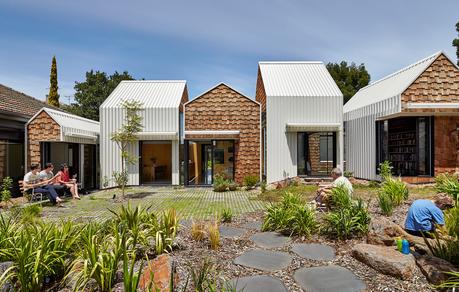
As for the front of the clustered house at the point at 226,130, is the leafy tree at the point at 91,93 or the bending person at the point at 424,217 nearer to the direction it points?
the bending person

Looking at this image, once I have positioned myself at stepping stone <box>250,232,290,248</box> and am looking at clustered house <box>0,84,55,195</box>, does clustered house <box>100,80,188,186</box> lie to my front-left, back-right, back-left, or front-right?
front-right

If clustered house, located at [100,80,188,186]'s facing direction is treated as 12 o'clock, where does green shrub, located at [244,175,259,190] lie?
The green shrub is roughly at 10 o'clock from the clustered house.

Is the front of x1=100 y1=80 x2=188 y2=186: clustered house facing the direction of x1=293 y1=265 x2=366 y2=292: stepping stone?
yes

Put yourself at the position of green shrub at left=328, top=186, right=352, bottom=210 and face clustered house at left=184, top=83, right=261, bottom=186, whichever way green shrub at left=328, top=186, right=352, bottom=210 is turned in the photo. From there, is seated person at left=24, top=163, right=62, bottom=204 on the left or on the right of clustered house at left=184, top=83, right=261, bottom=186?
left

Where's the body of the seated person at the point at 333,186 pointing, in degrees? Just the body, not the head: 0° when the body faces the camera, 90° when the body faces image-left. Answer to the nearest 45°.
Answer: approximately 90°

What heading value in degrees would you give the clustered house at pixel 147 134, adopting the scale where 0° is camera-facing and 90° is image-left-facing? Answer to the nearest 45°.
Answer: approximately 0°

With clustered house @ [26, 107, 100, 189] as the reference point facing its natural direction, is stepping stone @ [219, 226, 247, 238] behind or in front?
in front

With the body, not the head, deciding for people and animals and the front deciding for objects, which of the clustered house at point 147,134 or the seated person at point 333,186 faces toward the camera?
the clustered house

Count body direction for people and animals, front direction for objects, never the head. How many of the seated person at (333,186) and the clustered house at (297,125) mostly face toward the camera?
1

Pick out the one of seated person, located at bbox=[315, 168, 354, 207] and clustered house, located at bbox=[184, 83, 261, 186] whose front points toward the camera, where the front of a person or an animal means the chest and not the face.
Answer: the clustered house

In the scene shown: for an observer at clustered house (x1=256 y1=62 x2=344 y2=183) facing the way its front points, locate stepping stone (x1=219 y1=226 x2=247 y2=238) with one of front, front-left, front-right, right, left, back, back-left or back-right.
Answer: front

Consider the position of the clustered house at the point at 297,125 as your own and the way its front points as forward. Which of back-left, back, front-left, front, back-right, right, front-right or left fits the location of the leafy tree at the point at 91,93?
back-right

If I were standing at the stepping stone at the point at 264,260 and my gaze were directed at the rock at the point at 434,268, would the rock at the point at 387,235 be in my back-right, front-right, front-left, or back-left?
front-left

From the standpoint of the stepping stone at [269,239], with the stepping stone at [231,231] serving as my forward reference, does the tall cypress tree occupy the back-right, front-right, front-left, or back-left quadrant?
front-right

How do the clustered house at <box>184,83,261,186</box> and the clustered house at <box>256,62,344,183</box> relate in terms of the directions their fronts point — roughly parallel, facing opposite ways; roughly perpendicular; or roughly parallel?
roughly parallel

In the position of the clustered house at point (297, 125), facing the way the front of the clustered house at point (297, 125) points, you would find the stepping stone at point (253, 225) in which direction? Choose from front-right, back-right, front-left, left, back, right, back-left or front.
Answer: front
